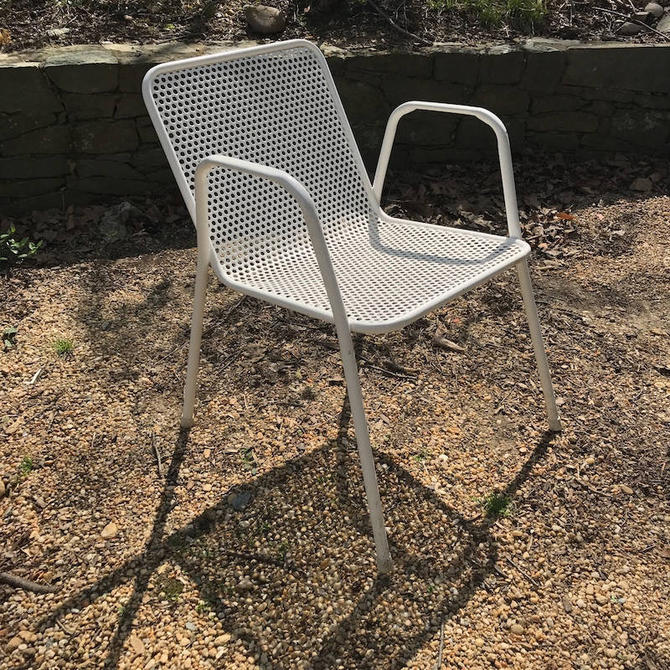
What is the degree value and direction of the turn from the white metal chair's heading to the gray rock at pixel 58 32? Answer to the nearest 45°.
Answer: approximately 180°

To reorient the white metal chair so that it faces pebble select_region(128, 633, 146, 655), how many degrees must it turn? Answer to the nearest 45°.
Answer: approximately 45° to its right

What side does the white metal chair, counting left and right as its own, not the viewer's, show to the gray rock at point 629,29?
left

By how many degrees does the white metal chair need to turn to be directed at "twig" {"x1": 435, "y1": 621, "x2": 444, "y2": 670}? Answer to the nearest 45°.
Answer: approximately 45° to its right

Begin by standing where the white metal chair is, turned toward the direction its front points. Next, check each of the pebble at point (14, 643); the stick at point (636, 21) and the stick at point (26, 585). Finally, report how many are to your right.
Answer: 2

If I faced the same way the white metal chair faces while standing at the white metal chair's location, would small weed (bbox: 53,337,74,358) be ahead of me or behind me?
behind

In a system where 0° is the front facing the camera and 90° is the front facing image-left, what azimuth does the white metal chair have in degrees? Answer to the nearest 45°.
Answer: approximately 315°

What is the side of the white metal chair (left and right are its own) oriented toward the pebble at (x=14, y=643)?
right

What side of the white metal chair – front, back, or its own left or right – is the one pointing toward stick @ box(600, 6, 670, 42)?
left

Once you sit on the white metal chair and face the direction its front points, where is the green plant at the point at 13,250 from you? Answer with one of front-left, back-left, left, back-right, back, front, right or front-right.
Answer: back
